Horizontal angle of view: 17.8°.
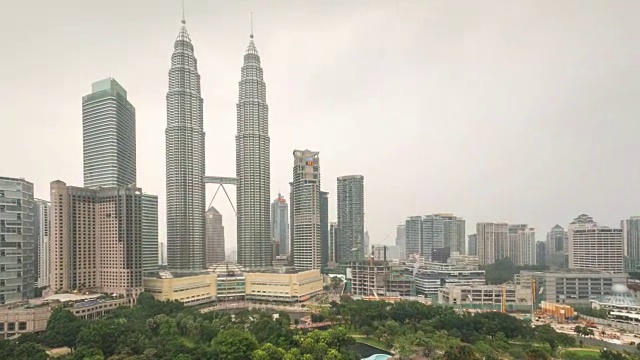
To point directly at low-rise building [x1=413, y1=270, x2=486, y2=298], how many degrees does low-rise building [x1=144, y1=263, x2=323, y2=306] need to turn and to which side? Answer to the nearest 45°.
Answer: approximately 90° to its left

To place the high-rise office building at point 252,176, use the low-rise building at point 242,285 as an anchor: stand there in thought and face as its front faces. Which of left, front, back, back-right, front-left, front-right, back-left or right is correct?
back

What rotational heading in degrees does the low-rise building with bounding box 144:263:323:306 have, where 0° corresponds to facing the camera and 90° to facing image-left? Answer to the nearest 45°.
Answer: approximately 0°

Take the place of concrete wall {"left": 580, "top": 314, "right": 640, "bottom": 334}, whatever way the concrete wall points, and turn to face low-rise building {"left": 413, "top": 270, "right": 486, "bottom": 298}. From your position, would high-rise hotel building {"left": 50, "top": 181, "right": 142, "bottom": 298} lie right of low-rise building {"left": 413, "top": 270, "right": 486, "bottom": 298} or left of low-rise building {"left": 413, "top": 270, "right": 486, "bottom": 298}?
left

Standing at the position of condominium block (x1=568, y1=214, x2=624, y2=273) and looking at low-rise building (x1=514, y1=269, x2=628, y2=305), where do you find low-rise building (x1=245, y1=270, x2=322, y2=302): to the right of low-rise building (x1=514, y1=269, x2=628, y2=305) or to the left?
right

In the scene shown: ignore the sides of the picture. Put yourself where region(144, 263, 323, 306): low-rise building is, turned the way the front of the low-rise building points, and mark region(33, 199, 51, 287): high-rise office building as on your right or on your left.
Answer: on your right
